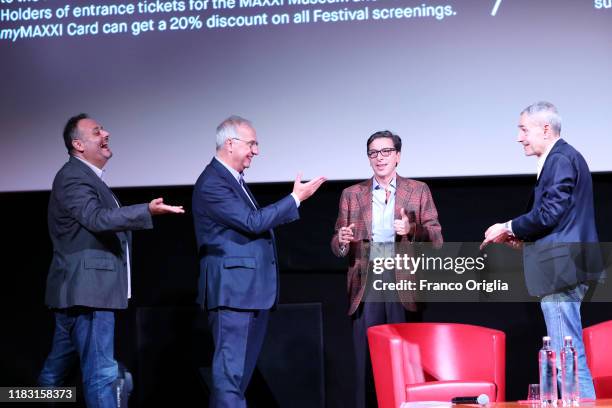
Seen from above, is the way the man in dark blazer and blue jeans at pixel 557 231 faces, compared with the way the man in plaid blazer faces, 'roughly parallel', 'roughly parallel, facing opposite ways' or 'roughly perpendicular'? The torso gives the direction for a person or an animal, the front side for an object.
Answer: roughly perpendicular

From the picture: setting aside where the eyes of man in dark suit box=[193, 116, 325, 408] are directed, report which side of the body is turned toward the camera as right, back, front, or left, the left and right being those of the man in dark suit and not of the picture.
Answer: right

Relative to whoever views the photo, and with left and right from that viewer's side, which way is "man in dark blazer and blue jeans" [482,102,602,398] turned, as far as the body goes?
facing to the left of the viewer

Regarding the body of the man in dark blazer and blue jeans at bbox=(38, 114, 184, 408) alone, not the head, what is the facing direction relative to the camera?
to the viewer's right

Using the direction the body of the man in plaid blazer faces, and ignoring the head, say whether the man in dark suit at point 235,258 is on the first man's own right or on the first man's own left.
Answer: on the first man's own right

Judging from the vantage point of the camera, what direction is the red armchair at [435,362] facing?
facing the viewer and to the right of the viewer

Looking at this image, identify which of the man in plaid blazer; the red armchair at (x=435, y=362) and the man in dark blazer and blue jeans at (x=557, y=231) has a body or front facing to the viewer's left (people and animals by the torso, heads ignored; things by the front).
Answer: the man in dark blazer and blue jeans

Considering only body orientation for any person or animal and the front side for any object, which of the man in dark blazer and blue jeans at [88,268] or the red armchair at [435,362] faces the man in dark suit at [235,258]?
the man in dark blazer and blue jeans at [88,268]

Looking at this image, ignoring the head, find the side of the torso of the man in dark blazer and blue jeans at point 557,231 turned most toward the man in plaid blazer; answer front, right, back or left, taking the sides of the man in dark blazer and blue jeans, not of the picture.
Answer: front

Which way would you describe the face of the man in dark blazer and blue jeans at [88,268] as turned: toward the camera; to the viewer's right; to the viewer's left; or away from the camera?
to the viewer's right

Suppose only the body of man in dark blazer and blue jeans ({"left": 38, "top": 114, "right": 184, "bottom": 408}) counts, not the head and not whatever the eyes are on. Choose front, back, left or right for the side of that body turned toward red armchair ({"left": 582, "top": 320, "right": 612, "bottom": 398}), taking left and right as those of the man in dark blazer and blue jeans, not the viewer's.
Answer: front

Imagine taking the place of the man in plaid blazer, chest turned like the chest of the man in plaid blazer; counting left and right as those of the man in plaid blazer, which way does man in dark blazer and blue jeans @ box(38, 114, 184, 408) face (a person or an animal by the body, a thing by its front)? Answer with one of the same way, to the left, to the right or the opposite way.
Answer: to the left

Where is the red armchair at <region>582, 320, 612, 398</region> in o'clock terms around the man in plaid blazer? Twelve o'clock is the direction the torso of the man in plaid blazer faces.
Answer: The red armchair is roughly at 10 o'clock from the man in plaid blazer.

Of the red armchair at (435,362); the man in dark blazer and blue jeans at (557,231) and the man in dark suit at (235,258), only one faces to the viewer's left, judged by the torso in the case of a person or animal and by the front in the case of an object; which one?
the man in dark blazer and blue jeans at (557,231)

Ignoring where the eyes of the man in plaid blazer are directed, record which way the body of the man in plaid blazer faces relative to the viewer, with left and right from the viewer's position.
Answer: facing the viewer
